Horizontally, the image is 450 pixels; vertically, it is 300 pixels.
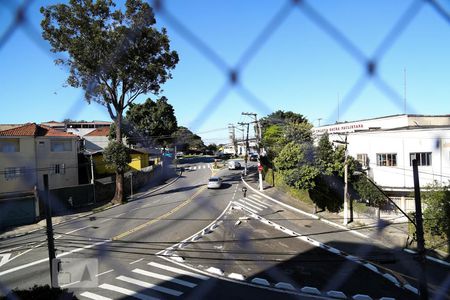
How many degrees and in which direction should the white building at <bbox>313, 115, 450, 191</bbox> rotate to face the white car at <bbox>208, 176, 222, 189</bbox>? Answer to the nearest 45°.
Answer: approximately 45° to its right

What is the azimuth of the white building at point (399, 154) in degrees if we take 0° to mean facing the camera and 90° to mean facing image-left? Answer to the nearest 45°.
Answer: approximately 45°

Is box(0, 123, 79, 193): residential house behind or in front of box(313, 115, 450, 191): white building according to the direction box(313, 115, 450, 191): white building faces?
in front

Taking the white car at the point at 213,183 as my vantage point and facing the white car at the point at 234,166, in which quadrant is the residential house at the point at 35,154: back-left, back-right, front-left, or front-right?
back-left

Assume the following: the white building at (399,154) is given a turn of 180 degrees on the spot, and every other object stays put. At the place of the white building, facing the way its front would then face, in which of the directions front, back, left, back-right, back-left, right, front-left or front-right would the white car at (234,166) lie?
left

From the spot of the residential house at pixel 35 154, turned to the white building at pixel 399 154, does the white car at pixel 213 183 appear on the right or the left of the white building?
left

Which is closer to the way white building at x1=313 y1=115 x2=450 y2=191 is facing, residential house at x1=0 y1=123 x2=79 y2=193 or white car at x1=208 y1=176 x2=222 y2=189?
the residential house
